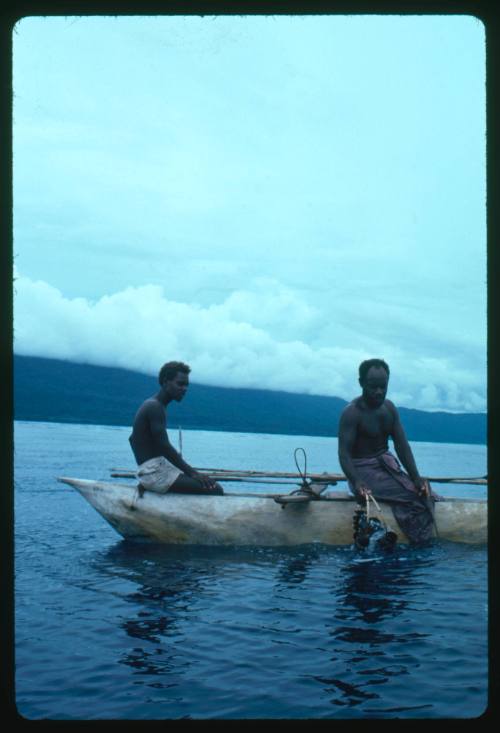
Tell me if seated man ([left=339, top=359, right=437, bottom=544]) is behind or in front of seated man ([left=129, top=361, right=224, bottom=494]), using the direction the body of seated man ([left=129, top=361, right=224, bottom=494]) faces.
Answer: in front

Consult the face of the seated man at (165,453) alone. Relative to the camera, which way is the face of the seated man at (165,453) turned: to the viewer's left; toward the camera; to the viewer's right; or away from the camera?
to the viewer's right

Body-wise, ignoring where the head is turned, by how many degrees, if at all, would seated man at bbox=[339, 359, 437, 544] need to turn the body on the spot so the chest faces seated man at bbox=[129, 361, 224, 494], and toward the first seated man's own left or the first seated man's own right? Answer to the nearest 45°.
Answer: approximately 135° to the first seated man's own right
